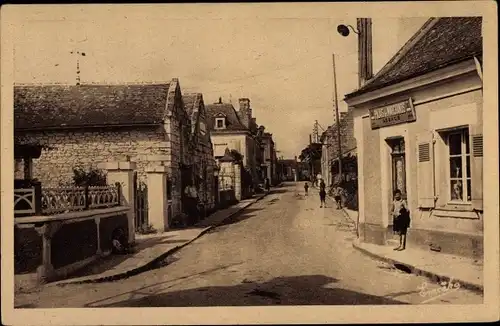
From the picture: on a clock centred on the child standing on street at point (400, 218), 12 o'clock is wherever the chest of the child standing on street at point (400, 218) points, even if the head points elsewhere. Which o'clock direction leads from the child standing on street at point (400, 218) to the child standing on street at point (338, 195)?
the child standing on street at point (338, 195) is roughly at 4 o'clock from the child standing on street at point (400, 218).

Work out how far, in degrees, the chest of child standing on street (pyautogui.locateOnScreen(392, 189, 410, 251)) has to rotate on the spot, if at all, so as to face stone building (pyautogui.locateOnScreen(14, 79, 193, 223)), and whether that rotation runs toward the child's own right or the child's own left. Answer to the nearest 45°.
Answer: approximately 45° to the child's own right

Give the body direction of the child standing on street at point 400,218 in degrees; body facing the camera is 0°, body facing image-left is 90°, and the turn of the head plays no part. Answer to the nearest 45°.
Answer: approximately 45°

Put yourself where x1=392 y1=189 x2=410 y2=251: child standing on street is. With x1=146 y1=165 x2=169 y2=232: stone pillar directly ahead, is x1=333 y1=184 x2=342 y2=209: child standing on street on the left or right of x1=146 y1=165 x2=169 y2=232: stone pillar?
right

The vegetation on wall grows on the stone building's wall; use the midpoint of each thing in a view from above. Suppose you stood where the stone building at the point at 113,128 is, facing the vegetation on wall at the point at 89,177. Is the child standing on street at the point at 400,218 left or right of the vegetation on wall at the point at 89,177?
left

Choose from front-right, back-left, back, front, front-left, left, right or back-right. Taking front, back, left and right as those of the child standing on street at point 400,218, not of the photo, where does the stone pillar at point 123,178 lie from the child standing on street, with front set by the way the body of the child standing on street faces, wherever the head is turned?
front-right
